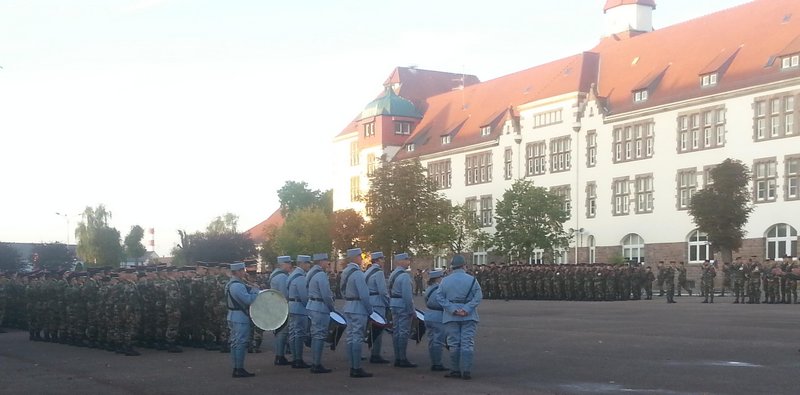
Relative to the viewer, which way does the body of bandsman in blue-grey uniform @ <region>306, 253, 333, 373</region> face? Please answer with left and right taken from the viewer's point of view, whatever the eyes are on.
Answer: facing to the right of the viewer

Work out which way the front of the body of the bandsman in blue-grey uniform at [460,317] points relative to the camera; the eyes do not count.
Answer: away from the camera

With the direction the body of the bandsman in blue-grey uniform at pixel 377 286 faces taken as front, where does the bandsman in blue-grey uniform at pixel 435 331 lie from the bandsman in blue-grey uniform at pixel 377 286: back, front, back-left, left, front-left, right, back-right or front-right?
front-right

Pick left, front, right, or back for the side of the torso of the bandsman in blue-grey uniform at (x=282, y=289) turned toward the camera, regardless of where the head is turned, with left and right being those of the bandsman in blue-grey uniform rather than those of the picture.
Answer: right

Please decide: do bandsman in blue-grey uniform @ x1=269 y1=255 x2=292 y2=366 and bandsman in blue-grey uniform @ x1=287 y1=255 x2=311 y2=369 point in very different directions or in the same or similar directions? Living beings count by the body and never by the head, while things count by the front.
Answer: same or similar directions

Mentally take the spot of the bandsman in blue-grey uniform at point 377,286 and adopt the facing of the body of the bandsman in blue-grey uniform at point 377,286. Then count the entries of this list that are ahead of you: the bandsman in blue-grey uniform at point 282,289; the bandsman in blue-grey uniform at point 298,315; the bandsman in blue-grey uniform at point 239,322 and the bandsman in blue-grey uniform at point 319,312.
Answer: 0

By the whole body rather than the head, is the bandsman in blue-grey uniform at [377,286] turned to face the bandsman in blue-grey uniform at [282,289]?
no

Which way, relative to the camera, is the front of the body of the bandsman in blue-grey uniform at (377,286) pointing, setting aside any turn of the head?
to the viewer's right

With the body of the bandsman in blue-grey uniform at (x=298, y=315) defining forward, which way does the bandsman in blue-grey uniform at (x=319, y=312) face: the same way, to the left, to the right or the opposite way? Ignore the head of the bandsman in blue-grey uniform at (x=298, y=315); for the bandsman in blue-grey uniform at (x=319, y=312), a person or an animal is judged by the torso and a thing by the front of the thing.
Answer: the same way

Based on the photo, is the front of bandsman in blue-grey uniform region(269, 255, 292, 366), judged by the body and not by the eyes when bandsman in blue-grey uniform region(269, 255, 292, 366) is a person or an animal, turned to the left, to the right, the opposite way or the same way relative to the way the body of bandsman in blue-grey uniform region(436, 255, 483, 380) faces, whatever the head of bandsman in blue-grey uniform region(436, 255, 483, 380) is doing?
to the right

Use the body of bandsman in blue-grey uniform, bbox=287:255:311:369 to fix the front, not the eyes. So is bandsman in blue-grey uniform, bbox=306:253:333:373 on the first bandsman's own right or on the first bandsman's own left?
on the first bandsman's own right

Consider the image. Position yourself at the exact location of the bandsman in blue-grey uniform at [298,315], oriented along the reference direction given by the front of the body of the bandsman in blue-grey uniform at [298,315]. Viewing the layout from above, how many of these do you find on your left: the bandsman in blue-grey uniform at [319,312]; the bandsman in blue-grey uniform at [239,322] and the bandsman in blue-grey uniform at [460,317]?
0

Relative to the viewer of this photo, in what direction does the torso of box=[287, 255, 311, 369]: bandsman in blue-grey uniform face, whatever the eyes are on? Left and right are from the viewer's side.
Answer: facing to the right of the viewer

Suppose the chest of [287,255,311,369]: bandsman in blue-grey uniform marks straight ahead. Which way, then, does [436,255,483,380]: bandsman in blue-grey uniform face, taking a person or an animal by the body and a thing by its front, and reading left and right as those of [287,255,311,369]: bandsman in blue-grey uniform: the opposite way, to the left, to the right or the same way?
to the left

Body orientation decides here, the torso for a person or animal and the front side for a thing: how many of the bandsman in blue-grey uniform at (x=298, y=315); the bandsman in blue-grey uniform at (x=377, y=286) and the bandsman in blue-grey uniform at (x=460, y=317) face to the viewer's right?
2

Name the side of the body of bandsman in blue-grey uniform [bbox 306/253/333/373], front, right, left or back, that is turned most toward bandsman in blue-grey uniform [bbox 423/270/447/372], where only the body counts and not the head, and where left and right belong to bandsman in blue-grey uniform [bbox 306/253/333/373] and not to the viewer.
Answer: front
